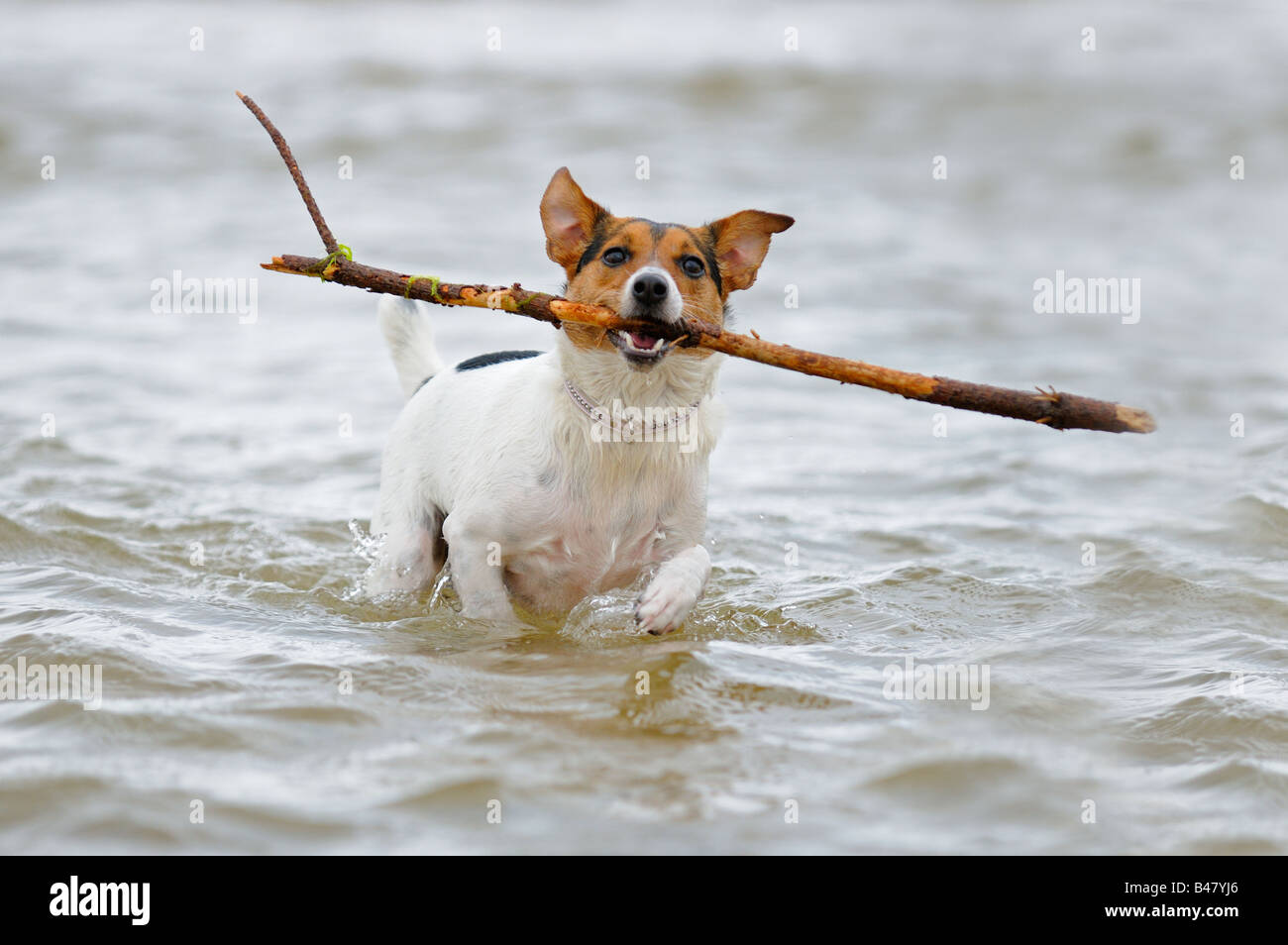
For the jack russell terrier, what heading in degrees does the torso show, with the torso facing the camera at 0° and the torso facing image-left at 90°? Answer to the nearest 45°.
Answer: approximately 315°
